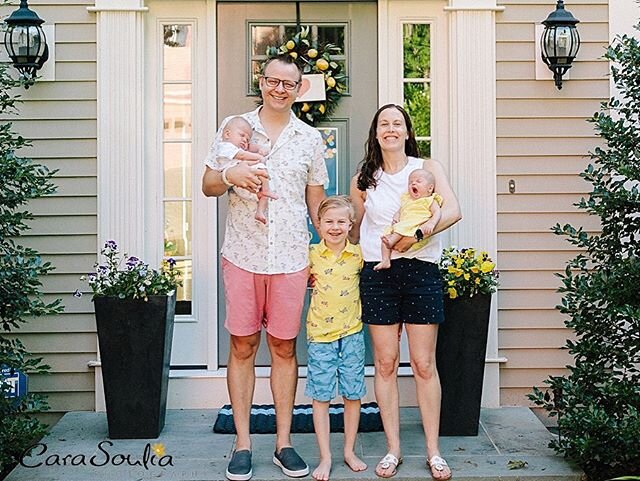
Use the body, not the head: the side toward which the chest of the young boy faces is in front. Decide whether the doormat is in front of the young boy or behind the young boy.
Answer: behind

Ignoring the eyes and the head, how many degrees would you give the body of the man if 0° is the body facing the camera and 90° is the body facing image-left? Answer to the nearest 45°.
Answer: approximately 0°

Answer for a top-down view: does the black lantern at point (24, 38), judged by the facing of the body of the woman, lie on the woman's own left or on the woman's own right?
on the woman's own right

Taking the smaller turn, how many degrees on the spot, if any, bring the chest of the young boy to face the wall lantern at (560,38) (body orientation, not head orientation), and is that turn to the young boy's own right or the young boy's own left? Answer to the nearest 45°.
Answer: approximately 135° to the young boy's own left

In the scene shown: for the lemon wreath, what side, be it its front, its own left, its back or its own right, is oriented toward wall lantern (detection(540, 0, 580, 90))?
left

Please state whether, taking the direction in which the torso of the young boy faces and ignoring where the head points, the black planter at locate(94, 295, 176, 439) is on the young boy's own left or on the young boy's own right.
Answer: on the young boy's own right

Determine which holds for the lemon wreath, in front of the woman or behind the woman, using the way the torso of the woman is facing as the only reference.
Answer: behind

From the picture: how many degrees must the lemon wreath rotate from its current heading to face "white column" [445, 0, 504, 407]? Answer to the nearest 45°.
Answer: approximately 90° to its left

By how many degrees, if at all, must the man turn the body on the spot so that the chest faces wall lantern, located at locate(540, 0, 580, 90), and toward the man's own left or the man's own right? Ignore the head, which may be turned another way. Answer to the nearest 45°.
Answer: approximately 135° to the man's own left
